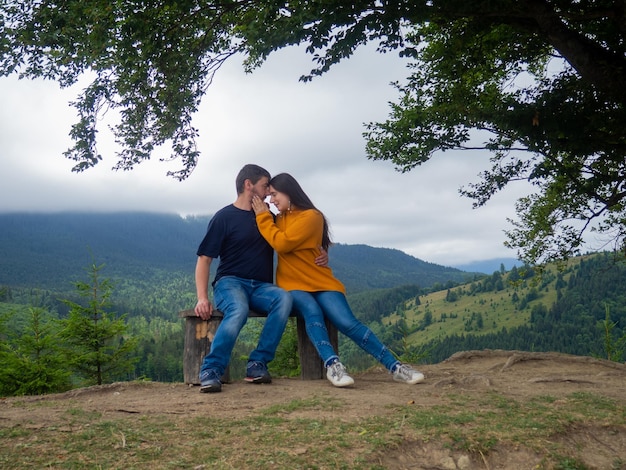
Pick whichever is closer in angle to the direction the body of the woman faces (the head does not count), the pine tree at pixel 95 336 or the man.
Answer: the man

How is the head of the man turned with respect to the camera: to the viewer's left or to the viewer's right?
to the viewer's right

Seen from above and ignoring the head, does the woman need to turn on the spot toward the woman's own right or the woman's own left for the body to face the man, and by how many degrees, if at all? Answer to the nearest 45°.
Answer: approximately 45° to the woman's own right

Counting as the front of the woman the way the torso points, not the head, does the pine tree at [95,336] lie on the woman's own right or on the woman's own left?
on the woman's own right

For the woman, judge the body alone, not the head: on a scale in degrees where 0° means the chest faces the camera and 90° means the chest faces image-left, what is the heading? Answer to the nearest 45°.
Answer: approximately 45°
